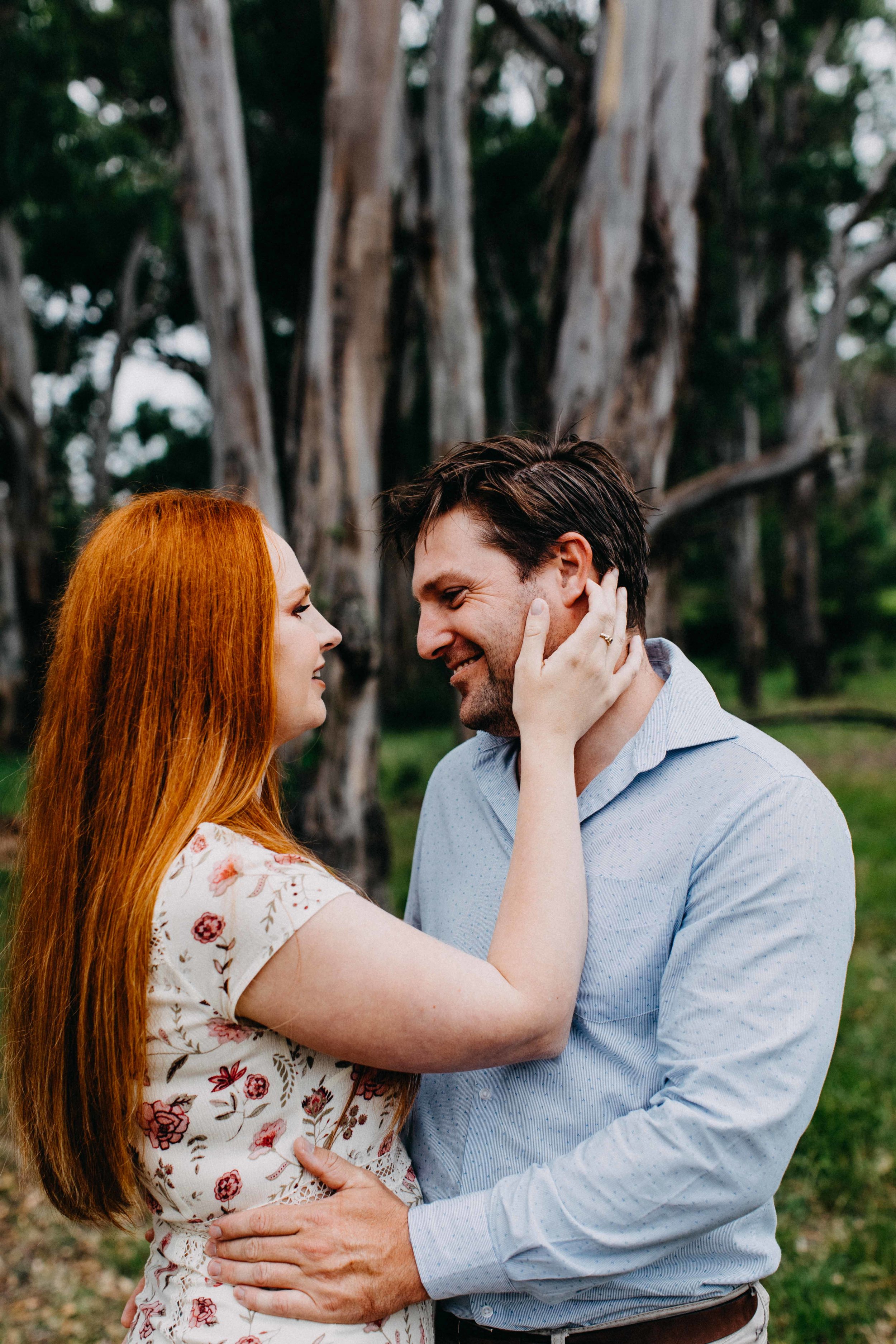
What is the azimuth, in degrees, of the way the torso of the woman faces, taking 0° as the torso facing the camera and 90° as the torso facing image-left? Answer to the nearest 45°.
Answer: approximately 270°

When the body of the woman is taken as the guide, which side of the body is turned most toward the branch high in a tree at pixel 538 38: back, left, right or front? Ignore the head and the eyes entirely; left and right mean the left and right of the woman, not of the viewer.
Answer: left

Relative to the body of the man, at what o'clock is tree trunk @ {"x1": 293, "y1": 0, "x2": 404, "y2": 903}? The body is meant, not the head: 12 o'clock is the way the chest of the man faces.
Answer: The tree trunk is roughly at 4 o'clock from the man.

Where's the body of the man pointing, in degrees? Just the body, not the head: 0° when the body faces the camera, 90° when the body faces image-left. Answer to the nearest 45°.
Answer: approximately 45°

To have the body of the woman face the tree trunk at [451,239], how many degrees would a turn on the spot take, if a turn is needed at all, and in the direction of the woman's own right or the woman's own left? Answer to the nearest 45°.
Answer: approximately 90° to the woman's own left

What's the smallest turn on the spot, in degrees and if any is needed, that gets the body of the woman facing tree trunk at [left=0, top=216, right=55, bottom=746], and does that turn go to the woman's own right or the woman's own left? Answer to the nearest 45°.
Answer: approximately 90° to the woman's own left

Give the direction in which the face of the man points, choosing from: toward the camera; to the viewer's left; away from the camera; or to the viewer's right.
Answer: to the viewer's left

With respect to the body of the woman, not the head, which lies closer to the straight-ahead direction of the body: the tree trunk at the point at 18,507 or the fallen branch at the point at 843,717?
the fallen branch

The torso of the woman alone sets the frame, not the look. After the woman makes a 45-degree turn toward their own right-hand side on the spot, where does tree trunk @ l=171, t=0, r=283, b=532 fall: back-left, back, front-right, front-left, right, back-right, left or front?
back-left

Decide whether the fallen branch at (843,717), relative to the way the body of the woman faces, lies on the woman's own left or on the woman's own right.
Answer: on the woman's own left

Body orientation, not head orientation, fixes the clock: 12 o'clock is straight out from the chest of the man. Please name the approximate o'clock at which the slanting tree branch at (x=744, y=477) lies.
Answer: The slanting tree branch is roughly at 5 o'clock from the man.

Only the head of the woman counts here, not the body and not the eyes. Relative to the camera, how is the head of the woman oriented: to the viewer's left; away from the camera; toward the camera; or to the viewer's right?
to the viewer's right

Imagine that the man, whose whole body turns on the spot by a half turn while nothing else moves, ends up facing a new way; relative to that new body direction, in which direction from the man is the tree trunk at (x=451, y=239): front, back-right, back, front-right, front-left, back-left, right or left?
front-left
